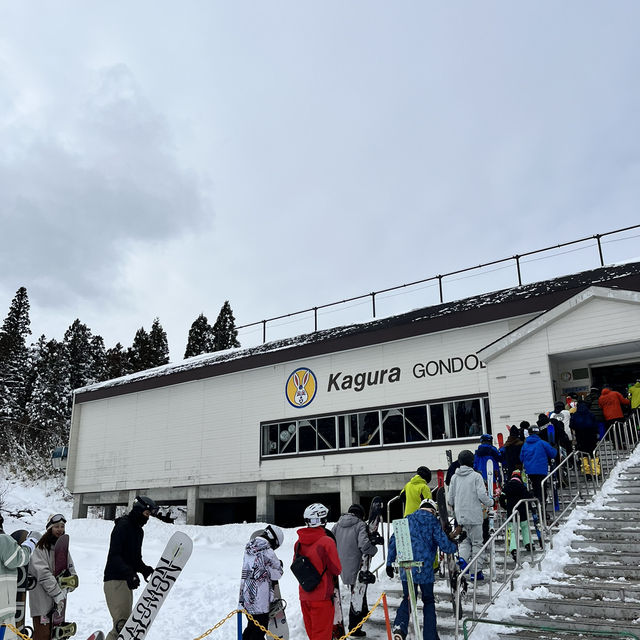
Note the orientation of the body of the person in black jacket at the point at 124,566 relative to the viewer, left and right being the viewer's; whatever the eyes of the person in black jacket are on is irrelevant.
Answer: facing to the right of the viewer

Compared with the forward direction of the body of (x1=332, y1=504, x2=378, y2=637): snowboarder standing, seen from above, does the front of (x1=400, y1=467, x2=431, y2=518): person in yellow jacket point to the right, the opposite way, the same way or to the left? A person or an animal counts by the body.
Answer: the same way

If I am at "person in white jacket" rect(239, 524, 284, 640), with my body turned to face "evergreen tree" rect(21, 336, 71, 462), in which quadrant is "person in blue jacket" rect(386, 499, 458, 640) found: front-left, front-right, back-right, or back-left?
back-right

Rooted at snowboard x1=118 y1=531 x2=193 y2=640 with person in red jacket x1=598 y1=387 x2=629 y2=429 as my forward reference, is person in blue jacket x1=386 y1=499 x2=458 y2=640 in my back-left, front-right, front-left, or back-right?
front-right

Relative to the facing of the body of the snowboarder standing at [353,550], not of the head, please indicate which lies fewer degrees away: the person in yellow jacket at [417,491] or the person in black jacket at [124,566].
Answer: the person in yellow jacket

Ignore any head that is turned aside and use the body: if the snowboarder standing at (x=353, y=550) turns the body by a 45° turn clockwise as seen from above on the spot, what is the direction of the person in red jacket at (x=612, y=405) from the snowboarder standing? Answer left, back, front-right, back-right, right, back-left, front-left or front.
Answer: front-left

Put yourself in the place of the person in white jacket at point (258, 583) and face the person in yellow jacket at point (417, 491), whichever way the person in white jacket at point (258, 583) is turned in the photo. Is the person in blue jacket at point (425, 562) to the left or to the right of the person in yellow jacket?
right

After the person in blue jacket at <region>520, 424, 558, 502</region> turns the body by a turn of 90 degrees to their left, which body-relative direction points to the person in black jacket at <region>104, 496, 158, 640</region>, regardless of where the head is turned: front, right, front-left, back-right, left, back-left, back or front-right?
front-left

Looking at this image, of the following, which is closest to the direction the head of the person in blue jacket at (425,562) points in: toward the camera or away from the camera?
away from the camera

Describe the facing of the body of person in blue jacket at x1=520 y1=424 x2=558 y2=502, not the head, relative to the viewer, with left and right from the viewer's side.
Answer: facing away from the viewer

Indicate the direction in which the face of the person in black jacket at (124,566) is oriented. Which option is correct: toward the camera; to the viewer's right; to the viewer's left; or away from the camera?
to the viewer's right

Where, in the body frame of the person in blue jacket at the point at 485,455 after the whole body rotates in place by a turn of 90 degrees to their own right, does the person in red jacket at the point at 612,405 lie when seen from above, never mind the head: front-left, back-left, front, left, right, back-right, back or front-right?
front-left

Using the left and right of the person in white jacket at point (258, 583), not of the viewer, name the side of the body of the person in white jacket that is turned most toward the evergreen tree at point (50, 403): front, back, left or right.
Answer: left

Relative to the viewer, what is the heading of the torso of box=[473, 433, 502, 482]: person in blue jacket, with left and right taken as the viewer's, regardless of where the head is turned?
facing away from the viewer

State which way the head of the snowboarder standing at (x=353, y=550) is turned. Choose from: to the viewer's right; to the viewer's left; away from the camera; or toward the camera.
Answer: away from the camera
